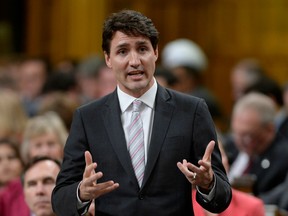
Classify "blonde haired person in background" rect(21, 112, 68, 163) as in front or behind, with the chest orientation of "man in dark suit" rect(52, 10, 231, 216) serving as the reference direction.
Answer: behind

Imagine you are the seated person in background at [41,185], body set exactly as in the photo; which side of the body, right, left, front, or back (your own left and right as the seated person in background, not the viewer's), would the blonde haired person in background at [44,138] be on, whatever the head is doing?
back

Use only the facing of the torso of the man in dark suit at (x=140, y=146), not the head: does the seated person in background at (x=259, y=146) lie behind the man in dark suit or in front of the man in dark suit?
behind

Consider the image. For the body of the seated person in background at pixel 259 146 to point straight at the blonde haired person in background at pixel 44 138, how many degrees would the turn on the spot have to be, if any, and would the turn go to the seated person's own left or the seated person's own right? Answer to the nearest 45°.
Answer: approximately 45° to the seated person's own right

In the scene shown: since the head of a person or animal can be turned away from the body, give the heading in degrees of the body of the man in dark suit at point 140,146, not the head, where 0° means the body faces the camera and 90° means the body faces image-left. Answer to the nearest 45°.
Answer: approximately 0°

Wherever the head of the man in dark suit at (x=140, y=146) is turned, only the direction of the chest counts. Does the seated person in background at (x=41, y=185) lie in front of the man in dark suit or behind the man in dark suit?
behind

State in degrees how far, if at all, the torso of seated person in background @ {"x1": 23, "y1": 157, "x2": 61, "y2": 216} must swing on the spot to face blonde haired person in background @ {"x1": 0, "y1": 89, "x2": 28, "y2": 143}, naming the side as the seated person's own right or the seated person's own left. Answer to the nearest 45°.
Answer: approximately 180°

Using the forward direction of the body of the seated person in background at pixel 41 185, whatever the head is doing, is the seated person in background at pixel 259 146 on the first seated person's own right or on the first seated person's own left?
on the first seated person's own left

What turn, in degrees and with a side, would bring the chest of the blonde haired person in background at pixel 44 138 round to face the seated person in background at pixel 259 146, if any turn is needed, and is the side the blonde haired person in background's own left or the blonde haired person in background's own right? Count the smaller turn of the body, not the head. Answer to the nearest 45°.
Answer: approximately 90° to the blonde haired person in background's own left

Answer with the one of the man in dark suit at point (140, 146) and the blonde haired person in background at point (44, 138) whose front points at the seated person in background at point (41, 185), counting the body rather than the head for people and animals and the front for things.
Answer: the blonde haired person in background
